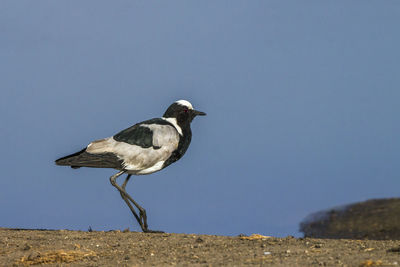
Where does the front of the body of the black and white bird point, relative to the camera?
to the viewer's right
